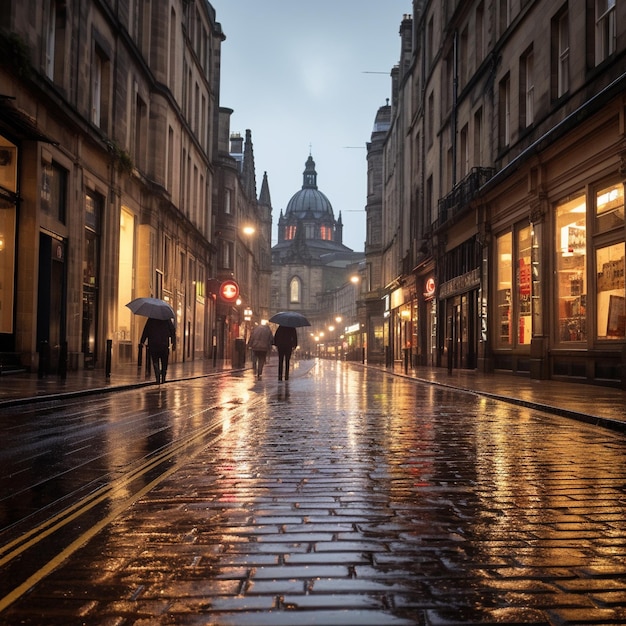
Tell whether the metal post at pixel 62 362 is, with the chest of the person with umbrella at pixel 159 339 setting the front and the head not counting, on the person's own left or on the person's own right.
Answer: on the person's own left

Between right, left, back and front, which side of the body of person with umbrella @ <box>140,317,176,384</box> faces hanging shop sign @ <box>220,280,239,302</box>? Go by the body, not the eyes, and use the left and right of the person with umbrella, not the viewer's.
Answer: front

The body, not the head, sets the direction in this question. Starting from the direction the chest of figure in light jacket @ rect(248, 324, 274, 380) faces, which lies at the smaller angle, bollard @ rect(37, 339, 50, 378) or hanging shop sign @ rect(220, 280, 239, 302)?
the hanging shop sign

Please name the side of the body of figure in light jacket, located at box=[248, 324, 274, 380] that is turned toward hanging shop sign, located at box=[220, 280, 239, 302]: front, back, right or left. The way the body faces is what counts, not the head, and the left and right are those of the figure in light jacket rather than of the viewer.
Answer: front

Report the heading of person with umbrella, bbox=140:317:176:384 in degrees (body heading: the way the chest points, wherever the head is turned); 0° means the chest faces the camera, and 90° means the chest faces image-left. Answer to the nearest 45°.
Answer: approximately 180°

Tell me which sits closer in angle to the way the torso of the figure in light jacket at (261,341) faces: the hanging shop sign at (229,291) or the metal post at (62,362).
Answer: the hanging shop sign

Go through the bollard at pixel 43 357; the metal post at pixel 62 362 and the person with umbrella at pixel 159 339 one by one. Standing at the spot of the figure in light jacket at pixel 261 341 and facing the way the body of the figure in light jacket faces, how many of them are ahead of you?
0

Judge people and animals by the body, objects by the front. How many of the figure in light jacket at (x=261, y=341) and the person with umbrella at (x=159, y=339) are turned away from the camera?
2

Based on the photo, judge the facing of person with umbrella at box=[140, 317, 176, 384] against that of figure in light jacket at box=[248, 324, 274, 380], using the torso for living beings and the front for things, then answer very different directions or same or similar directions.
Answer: same or similar directions

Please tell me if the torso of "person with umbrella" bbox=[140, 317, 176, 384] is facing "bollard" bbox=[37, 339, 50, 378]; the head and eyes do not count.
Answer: no

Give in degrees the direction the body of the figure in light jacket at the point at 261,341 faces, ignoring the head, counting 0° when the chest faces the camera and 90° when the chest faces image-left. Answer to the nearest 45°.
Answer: approximately 180°
